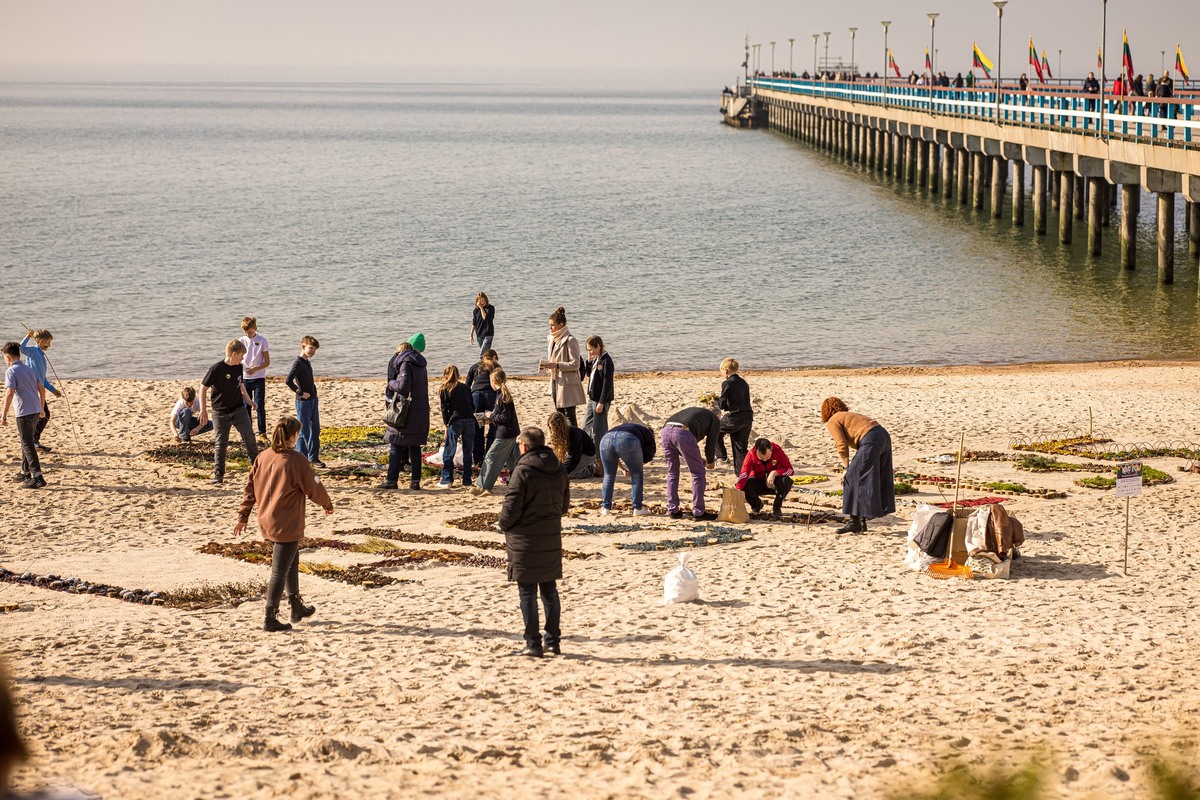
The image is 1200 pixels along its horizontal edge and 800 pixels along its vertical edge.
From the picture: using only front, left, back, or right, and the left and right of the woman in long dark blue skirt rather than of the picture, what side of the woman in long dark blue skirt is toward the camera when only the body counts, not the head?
left

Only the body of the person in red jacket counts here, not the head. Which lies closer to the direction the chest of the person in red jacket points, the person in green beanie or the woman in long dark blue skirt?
the woman in long dark blue skirt

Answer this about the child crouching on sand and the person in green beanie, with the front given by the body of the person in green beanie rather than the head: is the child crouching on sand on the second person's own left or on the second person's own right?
on the second person's own right

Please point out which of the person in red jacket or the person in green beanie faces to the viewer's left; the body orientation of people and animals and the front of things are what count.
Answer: the person in green beanie

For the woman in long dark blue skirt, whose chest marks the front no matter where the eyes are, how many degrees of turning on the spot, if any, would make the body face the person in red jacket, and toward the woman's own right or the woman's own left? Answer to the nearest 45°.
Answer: approximately 45° to the woman's own right

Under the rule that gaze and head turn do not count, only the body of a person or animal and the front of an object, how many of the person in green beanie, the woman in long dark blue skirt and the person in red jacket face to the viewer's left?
2

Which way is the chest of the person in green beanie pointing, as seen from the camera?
to the viewer's left

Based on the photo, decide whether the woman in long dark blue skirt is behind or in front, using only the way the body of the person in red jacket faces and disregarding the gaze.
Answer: in front
